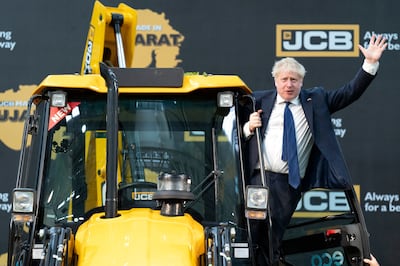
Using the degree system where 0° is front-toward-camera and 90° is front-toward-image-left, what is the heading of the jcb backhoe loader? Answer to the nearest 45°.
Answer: approximately 0°

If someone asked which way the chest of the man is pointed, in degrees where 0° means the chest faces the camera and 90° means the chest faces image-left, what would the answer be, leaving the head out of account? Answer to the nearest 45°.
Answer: approximately 0°
